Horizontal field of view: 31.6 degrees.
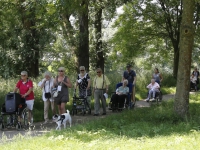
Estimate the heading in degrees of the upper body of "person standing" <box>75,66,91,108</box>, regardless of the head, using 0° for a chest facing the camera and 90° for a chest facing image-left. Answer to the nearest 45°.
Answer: approximately 0°

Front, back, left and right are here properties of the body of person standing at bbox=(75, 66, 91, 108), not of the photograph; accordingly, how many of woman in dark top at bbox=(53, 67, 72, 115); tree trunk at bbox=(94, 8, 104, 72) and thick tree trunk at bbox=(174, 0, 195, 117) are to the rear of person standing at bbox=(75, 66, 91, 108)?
1

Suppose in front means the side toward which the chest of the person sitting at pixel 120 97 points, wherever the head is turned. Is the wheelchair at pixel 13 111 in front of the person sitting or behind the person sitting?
in front

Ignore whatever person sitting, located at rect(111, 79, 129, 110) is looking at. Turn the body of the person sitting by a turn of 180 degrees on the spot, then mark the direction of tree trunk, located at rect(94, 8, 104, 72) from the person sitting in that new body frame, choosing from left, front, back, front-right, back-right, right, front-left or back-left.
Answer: front-left

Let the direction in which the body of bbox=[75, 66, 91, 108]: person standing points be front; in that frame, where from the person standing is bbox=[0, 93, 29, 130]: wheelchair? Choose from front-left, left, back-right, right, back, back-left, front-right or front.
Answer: front-right

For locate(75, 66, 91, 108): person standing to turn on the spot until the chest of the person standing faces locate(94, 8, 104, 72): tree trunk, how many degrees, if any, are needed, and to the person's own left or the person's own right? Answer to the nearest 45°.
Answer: approximately 180°

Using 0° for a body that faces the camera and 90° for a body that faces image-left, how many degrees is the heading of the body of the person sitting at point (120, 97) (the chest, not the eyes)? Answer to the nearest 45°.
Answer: approximately 45°

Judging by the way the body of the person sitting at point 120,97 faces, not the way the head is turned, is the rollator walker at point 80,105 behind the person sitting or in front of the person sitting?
in front

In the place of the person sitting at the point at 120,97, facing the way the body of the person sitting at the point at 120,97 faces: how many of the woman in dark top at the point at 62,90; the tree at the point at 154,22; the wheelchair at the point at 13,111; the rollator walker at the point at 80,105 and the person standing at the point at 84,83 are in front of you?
4

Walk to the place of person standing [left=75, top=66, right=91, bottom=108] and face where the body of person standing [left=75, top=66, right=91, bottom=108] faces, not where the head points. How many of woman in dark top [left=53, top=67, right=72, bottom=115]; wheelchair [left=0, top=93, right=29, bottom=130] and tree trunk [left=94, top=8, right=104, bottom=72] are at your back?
1
